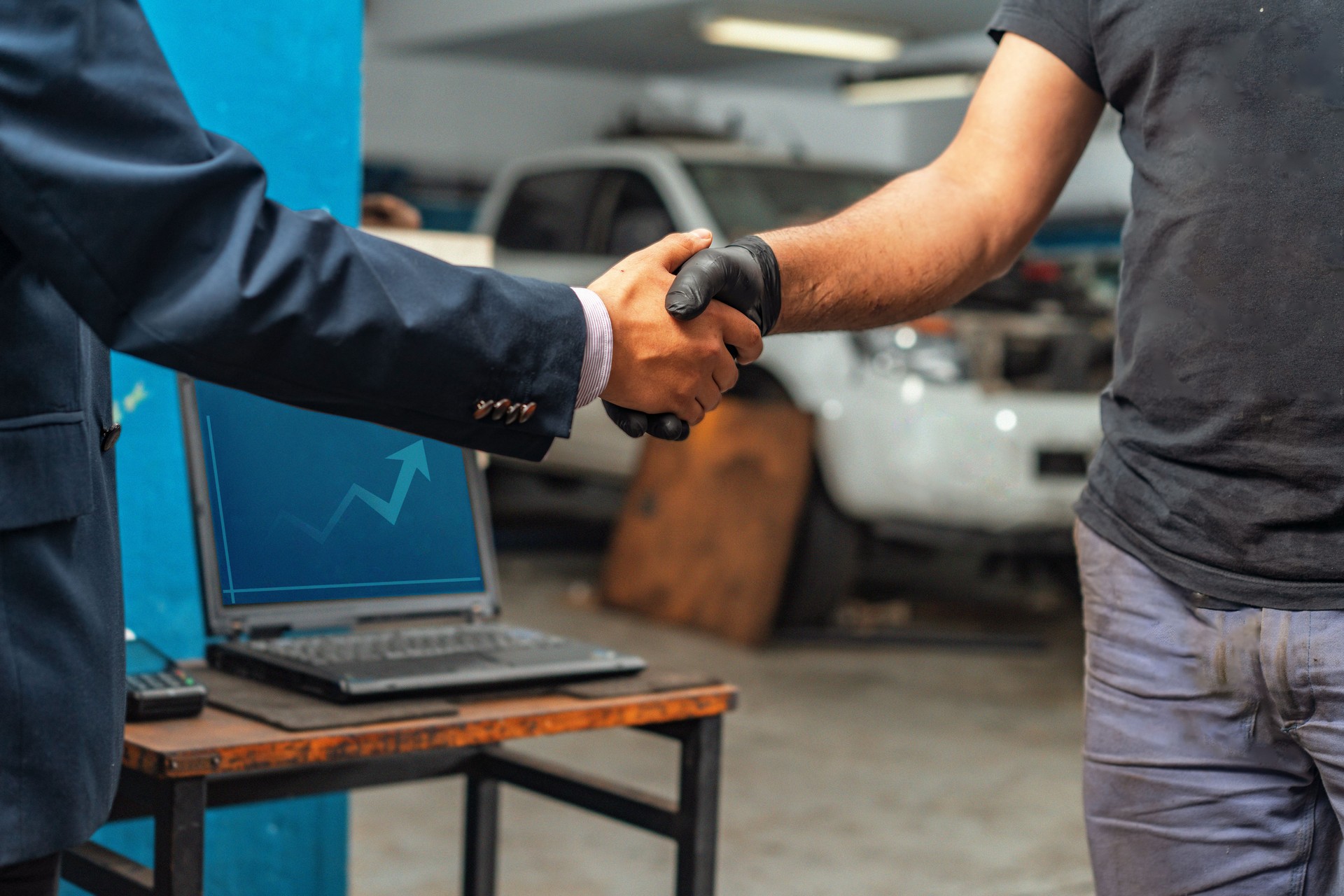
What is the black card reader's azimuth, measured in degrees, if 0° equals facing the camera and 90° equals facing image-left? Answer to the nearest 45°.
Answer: approximately 315°

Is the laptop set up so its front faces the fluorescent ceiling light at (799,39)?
no

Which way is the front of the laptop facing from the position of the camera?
facing the viewer and to the right of the viewer

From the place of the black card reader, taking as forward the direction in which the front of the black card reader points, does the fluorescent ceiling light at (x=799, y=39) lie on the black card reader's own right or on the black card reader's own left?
on the black card reader's own left

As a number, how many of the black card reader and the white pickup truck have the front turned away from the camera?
0

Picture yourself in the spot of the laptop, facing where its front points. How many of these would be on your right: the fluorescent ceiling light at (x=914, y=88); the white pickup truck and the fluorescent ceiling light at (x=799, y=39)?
0

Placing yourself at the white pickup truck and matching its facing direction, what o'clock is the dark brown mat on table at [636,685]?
The dark brown mat on table is roughly at 2 o'clock from the white pickup truck.

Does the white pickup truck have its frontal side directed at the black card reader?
no

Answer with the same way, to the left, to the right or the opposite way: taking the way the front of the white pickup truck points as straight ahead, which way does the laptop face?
the same way

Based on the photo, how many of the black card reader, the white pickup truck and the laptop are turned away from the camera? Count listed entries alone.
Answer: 0

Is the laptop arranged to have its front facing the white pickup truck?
no

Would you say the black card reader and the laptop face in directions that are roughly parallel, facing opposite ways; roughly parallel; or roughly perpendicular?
roughly parallel

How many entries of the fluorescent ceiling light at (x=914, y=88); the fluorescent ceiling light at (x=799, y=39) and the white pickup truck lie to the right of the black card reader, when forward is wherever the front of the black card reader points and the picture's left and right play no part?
0
